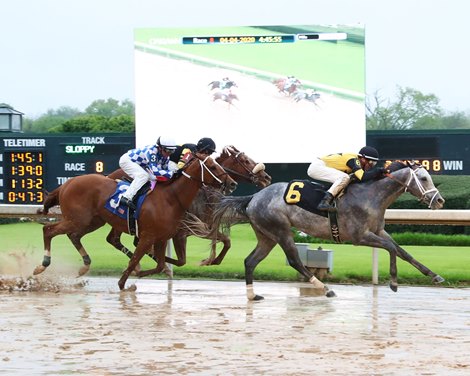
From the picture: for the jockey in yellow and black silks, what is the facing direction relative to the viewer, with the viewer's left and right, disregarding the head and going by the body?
facing to the right of the viewer

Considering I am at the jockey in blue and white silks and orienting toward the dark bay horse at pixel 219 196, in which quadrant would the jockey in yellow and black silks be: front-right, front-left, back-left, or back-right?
front-right

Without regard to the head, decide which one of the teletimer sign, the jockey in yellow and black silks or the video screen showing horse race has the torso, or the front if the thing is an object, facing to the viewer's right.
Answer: the jockey in yellow and black silks

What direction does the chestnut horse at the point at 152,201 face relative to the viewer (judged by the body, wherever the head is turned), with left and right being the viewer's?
facing to the right of the viewer

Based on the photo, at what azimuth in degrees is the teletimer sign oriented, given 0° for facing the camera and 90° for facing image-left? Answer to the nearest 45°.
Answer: approximately 0°

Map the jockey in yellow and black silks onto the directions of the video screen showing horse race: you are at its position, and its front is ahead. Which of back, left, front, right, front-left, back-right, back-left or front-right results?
front

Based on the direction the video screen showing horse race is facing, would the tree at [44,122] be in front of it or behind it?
behind

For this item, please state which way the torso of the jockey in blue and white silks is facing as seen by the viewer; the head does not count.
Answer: to the viewer's right

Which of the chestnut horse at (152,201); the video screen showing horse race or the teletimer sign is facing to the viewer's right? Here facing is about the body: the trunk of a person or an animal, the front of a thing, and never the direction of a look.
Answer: the chestnut horse

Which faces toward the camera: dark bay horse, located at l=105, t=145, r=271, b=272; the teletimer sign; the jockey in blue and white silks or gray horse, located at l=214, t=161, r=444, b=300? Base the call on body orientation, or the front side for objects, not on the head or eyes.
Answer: the teletimer sign

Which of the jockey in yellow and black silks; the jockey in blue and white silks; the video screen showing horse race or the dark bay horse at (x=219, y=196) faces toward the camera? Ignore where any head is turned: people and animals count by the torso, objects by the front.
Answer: the video screen showing horse race

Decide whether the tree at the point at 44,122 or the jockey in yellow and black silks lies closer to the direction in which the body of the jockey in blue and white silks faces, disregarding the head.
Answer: the jockey in yellow and black silks

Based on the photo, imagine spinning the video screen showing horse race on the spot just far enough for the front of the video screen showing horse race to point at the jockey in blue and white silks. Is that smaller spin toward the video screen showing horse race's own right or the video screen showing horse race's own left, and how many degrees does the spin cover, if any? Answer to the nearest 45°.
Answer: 0° — it already faces them

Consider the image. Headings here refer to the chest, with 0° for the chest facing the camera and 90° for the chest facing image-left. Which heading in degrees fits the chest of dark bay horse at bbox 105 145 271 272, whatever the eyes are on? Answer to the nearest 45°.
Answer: approximately 270°
